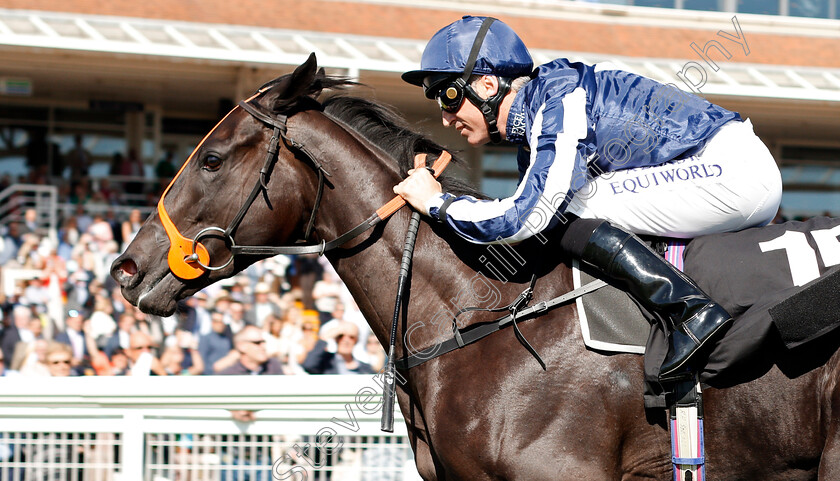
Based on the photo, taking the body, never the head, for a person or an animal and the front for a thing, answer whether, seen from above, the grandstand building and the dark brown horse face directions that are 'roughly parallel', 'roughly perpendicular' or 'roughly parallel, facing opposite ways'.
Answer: roughly perpendicular

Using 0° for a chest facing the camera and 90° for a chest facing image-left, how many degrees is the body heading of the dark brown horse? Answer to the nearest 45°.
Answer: approximately 90°

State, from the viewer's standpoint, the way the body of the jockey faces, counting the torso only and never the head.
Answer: to the viewer's left

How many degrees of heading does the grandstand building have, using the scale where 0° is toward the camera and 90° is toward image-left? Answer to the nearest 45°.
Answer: approximately 0°
